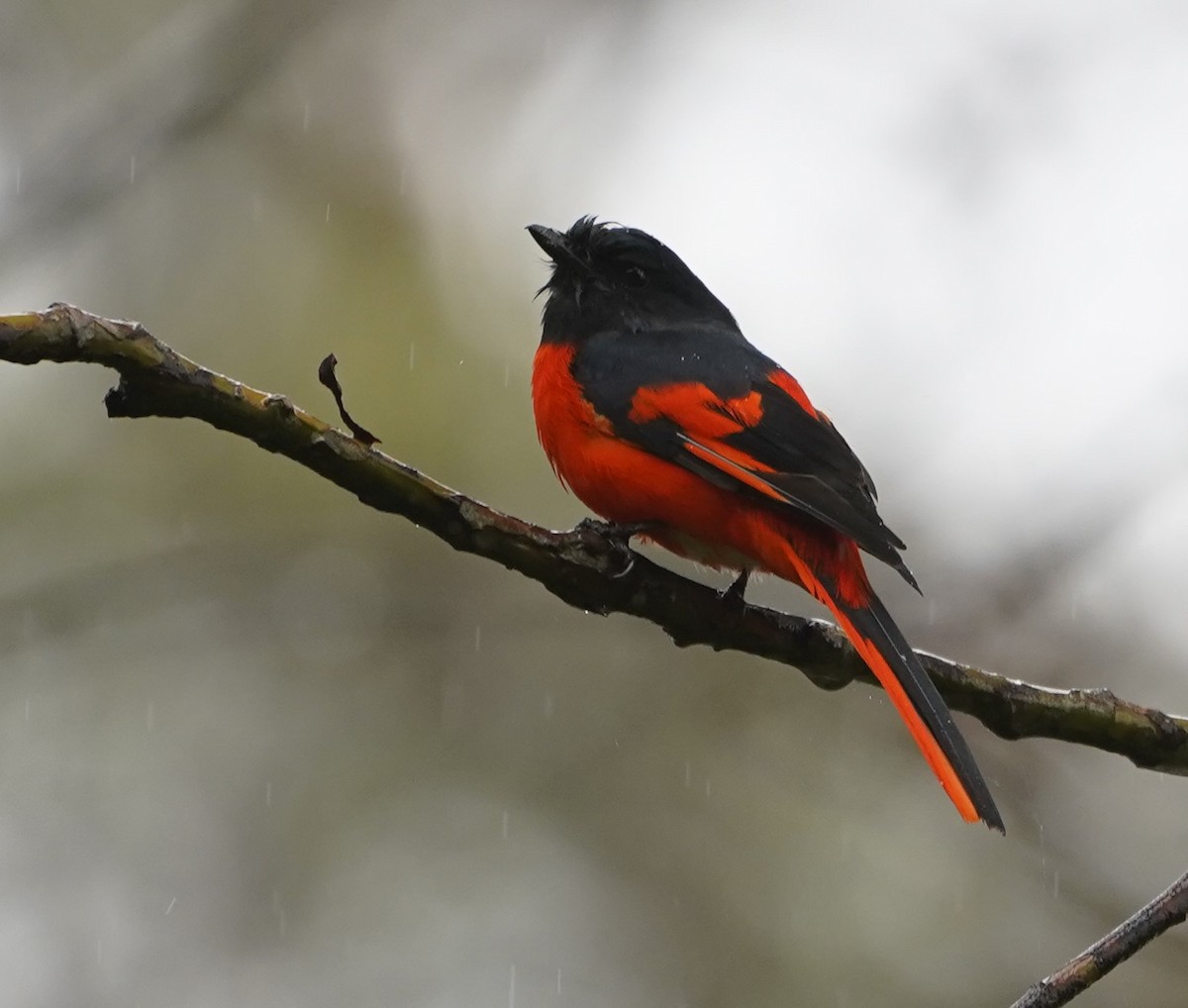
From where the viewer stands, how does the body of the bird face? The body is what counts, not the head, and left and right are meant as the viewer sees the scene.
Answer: facing to the left of the viewer
